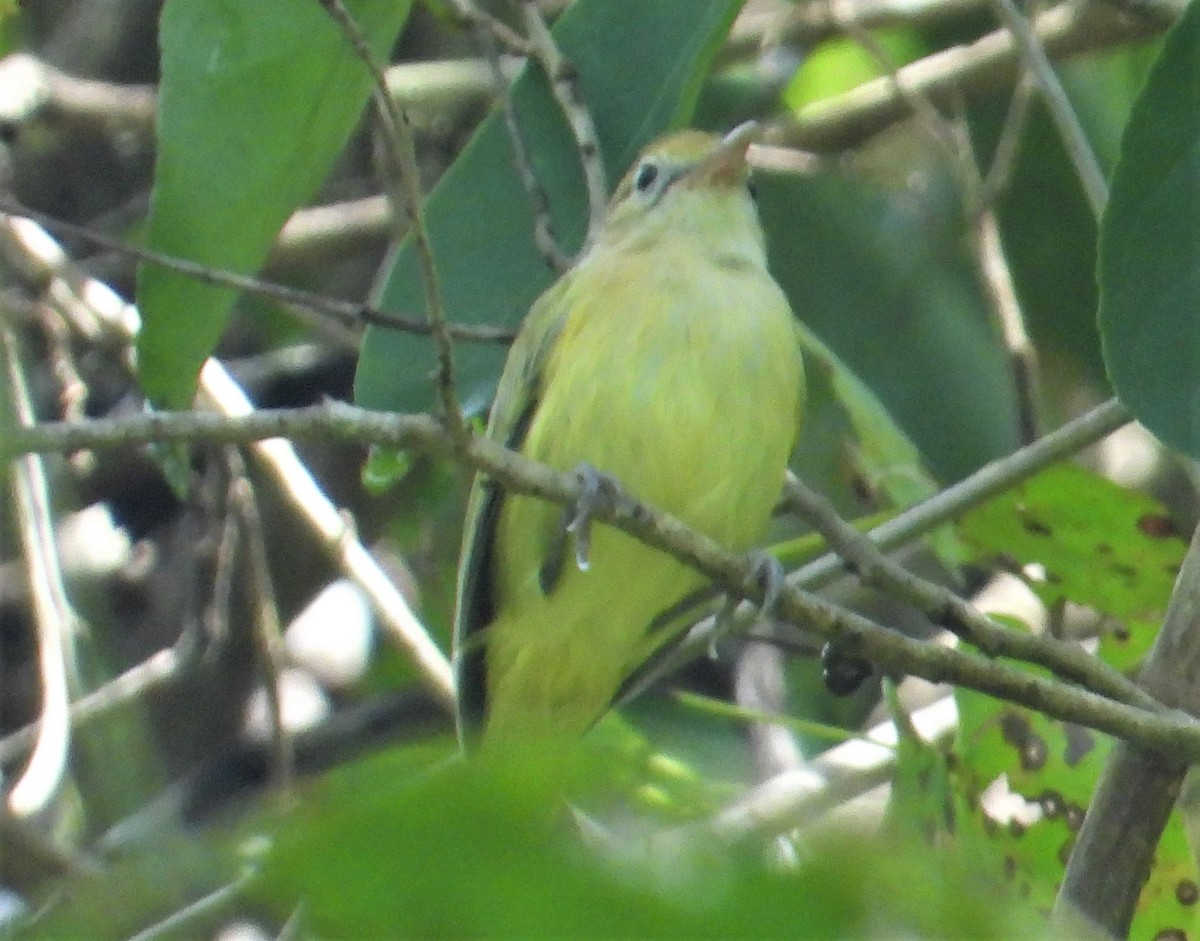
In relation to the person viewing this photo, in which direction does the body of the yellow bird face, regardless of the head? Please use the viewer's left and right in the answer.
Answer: facing the viewer and to the right of the viewer

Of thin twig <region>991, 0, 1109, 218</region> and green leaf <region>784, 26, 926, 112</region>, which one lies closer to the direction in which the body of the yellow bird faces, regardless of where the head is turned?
the thin twig

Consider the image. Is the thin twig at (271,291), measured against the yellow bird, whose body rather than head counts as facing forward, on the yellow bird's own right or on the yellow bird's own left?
on the yellow bird's own right

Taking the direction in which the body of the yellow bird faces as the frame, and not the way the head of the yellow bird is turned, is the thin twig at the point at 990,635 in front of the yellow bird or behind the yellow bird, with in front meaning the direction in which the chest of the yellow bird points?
in front

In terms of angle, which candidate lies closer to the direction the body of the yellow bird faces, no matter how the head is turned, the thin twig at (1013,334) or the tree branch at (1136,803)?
the tree branch

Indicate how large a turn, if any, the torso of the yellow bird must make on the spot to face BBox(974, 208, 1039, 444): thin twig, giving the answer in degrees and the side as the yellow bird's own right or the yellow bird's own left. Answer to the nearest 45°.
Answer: approximately 90° to the yellow bird's own left

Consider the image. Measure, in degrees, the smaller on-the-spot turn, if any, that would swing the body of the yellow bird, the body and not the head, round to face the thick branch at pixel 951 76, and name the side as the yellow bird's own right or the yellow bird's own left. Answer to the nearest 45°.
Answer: approximately 90° to the yellow bird's own left
